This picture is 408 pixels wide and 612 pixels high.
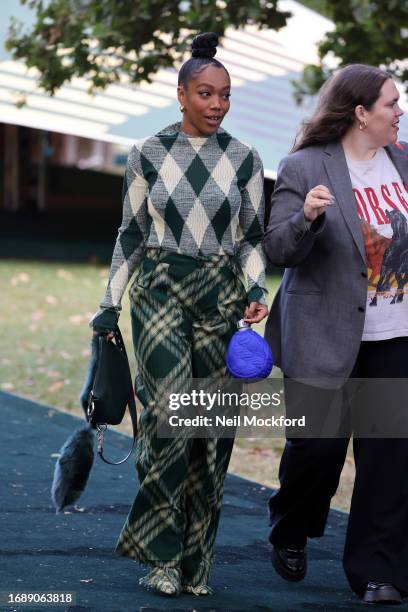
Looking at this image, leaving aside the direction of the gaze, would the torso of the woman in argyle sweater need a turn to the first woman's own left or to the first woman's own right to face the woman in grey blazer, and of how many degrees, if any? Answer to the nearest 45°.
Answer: approximately 90° to the first woman's own left

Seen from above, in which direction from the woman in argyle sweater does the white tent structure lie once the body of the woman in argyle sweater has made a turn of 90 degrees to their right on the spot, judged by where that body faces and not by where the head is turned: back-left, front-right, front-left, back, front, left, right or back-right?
right

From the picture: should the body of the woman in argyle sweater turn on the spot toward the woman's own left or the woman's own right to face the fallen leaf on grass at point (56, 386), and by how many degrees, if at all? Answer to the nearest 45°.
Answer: approximately 180°

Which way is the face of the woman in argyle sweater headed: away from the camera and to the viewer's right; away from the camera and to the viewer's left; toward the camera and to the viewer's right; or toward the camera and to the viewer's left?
toward the camera and to the viewer's right

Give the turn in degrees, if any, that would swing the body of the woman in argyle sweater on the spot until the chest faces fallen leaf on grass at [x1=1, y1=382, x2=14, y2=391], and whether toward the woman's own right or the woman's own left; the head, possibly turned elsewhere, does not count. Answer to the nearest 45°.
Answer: approximately 180°

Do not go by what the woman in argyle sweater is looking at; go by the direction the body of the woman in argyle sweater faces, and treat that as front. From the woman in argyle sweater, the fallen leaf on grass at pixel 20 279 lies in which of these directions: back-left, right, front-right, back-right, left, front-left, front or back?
back

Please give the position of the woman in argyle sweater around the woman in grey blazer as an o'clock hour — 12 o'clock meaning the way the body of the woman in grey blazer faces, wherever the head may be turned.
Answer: The woman in argyle sweater is roughly at 4 o'clock from the woman in grey blazer.

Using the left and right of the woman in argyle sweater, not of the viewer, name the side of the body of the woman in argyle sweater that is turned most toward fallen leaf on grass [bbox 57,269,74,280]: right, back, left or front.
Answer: back

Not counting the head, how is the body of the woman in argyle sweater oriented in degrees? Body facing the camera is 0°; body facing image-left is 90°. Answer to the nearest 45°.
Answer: approximately 0°
